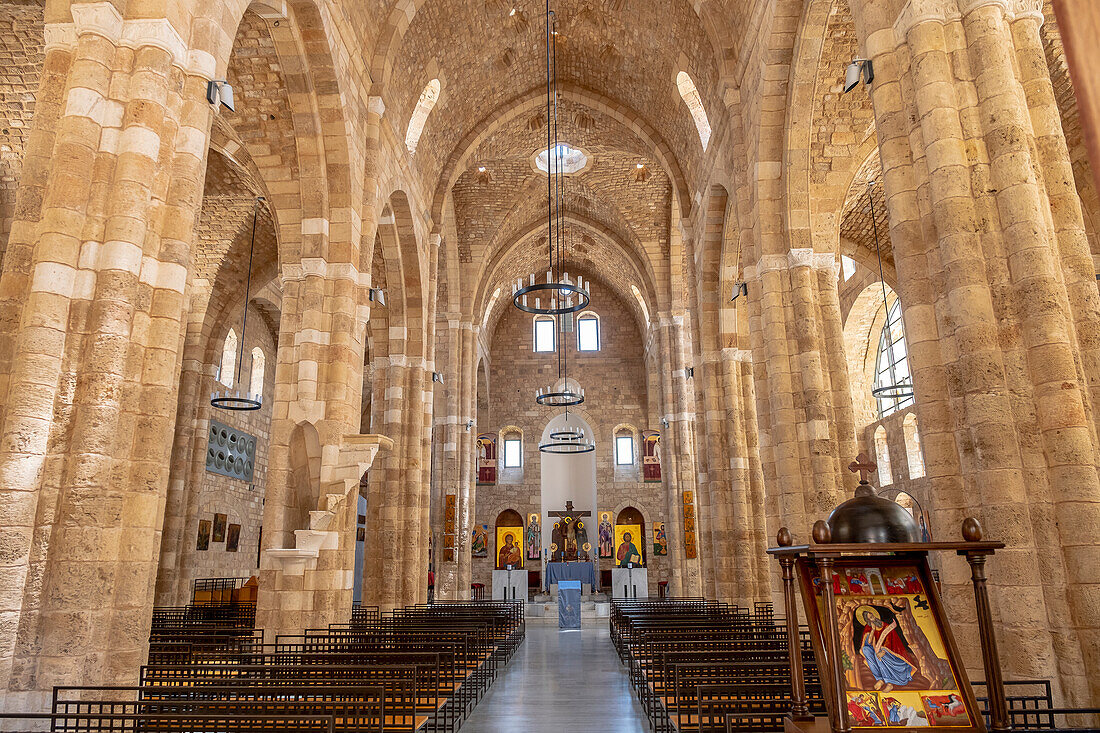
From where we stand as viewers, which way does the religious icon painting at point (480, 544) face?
facing the viewer

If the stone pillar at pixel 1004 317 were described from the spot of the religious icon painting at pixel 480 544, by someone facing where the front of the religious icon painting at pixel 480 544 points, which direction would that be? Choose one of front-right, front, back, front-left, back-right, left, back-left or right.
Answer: front

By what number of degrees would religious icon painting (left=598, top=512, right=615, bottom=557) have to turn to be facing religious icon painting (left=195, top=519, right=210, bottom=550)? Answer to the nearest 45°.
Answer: approximately 45° to its right

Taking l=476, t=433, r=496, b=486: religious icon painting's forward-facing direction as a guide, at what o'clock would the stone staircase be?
The stone staircase is roughly at 12 o'clock from the religious icon painting.

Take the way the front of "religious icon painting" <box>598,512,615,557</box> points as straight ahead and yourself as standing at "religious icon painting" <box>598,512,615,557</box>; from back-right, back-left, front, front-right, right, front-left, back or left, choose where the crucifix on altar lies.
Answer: right

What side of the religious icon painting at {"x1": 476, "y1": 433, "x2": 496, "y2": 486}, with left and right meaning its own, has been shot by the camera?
front

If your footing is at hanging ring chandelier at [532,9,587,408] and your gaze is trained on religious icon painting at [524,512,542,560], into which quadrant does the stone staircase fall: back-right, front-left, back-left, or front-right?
back-left

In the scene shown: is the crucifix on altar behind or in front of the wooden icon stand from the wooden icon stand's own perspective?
behind

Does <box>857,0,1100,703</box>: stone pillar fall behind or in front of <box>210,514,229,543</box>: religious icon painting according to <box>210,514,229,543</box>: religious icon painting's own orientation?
in front

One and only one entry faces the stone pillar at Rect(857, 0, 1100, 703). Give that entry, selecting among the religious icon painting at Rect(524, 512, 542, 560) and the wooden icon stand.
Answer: the religious icon painting

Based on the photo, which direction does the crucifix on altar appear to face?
toward the camera

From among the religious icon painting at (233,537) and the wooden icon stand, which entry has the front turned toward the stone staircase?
the religious icon painting
